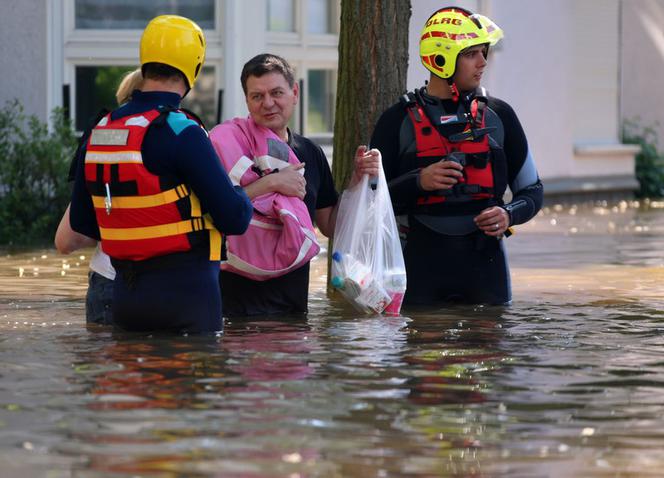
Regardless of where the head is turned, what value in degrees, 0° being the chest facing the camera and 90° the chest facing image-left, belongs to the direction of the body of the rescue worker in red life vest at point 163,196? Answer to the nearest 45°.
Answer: approximately 225°

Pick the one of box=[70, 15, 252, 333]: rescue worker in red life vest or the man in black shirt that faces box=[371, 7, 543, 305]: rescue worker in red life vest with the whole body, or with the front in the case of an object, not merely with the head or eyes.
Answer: box=[70, 15, 252, 333]: rescue worker in red life vest

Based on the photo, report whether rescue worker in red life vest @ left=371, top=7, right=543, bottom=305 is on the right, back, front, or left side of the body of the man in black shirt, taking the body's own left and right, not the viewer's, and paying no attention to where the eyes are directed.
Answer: left

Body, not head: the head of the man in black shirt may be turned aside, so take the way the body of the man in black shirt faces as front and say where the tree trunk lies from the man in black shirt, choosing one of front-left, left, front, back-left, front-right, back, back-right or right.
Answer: back

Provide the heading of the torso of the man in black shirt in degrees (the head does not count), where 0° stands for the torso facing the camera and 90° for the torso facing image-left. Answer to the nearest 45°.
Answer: approximately 0°

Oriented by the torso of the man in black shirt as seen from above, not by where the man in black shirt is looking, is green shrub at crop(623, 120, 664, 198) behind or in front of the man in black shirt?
behind

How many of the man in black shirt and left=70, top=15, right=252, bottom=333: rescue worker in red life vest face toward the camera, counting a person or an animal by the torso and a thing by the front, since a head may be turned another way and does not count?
1
